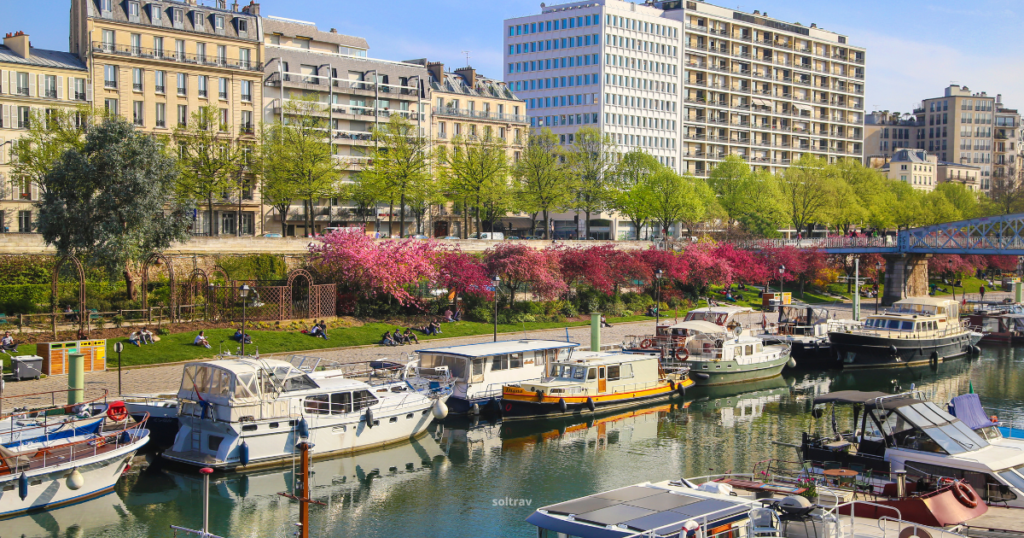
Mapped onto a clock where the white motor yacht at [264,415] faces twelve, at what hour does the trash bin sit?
The trash bin is roughly at 9 o'clock from the white motor yacht.

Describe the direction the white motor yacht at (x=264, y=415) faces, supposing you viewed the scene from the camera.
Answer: facing away from the viewer and to the right of the viewer

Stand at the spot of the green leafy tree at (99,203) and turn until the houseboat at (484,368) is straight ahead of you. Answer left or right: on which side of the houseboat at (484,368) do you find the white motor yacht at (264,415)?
right

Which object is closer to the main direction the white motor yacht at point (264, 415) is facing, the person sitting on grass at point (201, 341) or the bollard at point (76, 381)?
the person sitting on grass

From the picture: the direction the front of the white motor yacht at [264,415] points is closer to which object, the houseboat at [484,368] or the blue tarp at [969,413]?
the houseboat

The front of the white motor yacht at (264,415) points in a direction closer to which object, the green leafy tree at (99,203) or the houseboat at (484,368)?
the houseboat

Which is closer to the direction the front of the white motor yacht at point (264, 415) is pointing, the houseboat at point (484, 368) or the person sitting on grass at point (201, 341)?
the houseboat

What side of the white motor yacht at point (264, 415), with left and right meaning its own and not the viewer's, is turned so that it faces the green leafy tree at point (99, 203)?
left

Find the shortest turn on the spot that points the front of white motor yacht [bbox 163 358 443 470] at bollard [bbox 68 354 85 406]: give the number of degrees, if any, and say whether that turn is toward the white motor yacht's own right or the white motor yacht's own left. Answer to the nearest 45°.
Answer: approximately 135° to the white motor yacht's own left

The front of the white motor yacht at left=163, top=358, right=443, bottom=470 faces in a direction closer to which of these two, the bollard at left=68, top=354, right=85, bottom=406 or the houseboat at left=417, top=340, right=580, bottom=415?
the houseboat

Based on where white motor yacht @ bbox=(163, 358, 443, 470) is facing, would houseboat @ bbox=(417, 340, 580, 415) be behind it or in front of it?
in front

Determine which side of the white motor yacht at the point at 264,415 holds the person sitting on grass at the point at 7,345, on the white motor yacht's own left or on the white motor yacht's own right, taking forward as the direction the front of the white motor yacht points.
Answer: on the white motor yacht's own left
